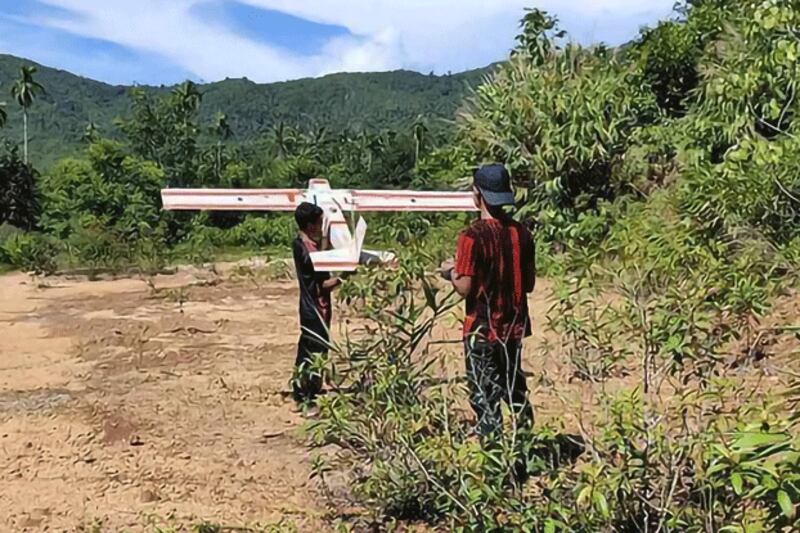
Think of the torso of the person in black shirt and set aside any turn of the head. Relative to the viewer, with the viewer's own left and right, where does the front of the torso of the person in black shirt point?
facing to the right of the viewer

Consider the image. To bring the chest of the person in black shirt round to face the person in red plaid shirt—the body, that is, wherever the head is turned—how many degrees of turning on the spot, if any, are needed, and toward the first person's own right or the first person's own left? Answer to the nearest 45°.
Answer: approximately 45° to the first person's own right

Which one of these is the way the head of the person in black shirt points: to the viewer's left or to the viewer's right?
to the viewer's right

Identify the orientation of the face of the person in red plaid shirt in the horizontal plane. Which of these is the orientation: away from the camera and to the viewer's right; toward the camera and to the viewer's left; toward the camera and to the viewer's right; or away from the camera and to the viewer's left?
away from the camera and to the viewer's left

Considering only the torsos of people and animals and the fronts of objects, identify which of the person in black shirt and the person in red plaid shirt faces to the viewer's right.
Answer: the person in black shirt

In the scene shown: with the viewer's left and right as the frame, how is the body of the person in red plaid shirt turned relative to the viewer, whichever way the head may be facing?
facing away from the viewer and to the left of the viewer

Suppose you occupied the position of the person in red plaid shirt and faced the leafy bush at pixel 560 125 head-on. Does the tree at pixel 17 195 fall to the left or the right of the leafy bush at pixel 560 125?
left

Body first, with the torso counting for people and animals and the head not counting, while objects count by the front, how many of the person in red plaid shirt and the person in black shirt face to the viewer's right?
1

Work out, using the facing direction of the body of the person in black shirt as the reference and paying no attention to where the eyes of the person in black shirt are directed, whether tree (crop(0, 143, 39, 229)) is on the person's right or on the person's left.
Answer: on the person's left
